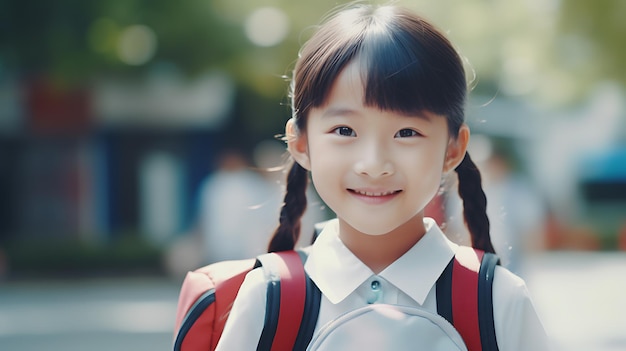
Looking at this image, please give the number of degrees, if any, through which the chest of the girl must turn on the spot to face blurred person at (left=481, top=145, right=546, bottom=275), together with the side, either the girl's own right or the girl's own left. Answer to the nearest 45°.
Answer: approximately 180°

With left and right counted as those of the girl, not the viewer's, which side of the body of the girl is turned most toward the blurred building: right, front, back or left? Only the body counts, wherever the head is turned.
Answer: back

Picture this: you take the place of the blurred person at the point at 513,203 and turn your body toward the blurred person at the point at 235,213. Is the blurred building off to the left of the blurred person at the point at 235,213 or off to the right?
right

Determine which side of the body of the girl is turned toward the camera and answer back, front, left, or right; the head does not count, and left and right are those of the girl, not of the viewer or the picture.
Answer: front

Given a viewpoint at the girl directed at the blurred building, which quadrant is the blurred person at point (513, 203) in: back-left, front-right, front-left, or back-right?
front-right

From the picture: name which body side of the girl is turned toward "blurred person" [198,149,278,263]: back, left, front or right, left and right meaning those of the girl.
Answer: back
